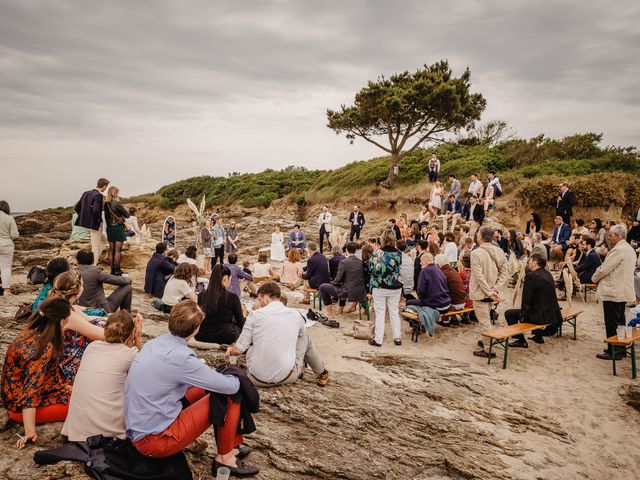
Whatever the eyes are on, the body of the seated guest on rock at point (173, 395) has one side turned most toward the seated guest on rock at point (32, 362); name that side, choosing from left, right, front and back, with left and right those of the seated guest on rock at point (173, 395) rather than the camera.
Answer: left

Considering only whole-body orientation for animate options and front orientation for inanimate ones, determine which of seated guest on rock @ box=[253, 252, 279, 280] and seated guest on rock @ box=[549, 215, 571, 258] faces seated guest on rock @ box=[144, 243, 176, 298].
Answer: seated guest on rock @ box=[549, 215, 571, 258]

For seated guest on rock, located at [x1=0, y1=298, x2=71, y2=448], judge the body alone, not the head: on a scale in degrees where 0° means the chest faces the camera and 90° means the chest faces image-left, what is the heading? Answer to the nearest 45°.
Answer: approximately 225°

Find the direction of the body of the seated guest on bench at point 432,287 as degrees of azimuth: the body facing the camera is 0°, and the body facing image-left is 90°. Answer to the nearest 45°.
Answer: approximately 135°

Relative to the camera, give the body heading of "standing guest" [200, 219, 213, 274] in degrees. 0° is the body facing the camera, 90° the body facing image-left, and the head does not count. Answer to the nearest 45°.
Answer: approximately 315°

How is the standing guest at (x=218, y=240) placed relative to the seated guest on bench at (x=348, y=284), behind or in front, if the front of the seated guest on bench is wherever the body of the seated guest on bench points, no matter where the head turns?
in front

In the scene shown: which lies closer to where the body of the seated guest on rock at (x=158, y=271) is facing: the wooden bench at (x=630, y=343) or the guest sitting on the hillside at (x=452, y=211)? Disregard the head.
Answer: the guest sitting on the hillside

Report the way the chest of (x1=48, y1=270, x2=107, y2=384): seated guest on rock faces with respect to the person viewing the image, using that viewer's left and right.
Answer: facing away from the viewer and to the right of the viewer

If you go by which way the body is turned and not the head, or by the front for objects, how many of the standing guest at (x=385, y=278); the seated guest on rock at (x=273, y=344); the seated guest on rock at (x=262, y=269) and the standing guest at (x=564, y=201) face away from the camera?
3

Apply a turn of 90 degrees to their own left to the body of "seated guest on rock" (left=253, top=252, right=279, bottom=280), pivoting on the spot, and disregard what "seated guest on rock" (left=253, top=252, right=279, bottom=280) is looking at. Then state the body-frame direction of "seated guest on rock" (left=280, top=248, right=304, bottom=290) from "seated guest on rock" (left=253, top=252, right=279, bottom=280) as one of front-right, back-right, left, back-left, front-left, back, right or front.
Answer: back

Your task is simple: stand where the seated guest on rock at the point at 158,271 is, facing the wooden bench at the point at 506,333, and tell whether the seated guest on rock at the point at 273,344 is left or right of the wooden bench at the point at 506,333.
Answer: right

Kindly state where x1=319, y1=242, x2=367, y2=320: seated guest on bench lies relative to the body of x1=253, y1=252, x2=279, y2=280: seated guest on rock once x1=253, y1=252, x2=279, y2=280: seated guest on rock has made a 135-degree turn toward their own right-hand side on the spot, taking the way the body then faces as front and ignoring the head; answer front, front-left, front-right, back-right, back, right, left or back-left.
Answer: front
